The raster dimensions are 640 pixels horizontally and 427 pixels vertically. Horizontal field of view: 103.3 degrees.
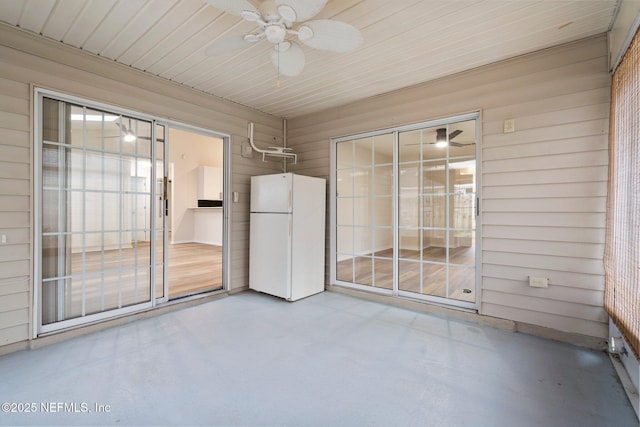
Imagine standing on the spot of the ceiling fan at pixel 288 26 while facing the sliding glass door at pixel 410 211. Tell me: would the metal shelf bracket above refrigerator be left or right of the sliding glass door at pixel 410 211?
left

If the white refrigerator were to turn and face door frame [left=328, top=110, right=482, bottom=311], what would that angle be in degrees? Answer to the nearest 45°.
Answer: approximately 135° to its left

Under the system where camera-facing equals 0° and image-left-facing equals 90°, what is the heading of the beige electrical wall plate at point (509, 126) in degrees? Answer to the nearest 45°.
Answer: approximately 0°

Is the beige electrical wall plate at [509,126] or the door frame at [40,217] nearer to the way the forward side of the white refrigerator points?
the door frame

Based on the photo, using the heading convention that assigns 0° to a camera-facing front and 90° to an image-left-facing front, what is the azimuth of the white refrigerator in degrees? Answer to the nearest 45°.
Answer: approximately 45°

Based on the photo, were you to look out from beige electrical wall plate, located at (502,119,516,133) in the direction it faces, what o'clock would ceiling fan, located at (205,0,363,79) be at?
The ceiling fan is roughly at 1 o'clock from the beige electrical wall plate.

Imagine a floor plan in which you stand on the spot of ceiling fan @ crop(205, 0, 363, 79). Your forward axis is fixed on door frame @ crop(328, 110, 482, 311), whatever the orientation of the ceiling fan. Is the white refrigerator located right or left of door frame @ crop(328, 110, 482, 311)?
left

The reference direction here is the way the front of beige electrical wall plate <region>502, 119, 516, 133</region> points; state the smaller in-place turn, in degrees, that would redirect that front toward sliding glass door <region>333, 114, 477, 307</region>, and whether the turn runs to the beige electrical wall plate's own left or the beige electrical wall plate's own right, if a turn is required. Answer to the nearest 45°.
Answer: approximately 90° to the beige electrical wall plate's own right

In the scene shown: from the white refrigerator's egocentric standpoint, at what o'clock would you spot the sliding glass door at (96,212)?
The sliding glass door is roughly at 1 o'clock from the white refrigerator.

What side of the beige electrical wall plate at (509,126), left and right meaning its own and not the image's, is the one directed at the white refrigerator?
right
